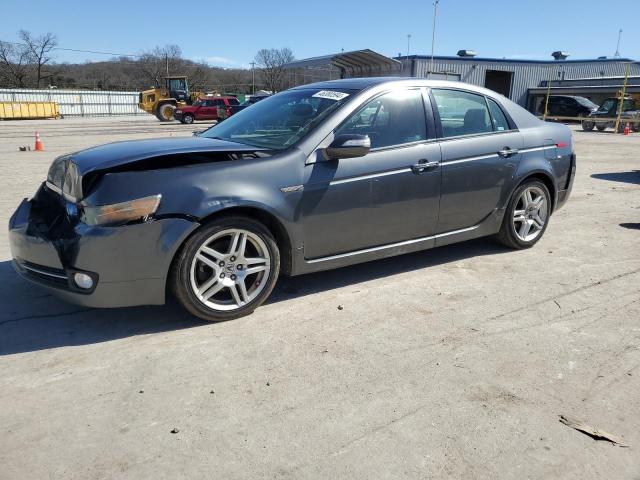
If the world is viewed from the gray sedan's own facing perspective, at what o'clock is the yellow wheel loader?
The yellow wheel loader is roughly at 4 o'clock from the gray sedan.

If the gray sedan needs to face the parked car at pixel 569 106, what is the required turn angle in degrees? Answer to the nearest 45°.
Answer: approximately 180°

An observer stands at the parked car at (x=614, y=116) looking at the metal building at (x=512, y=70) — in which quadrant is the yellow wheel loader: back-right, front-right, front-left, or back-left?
front-left

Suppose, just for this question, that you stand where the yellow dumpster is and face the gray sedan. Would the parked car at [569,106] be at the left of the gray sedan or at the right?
left

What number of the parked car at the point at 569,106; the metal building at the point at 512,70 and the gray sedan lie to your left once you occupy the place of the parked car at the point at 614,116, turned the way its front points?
1

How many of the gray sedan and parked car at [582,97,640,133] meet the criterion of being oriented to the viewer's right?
0

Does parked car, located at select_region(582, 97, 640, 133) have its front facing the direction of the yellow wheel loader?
yes

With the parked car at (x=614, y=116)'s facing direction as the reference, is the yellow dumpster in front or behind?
in front

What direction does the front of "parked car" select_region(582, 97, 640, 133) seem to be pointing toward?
to the viewer's left

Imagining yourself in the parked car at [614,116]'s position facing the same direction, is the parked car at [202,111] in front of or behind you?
in front

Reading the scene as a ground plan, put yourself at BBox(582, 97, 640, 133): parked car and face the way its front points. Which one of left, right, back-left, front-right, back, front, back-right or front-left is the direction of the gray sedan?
left

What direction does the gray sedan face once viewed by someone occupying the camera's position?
facing the viewer and to the left of the viewer

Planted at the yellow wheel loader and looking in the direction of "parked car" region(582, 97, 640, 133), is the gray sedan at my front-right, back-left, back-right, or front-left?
front-right

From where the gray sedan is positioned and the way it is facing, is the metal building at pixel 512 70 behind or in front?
behind
